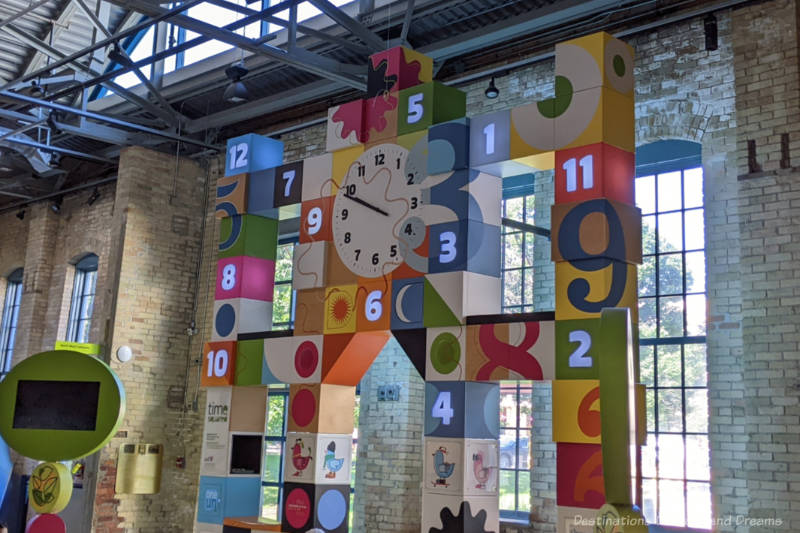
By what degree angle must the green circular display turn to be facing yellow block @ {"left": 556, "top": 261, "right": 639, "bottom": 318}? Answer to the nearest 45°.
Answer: approximately 90° to its left

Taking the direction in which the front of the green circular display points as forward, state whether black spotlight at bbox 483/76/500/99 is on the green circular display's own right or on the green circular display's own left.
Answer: on the green circular display's own left

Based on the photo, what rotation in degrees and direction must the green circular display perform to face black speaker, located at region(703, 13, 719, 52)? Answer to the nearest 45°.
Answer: approximately 90° to its left

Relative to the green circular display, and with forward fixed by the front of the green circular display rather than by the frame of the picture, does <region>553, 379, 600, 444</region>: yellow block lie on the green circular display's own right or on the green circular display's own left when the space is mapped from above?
on the green circular display's own left

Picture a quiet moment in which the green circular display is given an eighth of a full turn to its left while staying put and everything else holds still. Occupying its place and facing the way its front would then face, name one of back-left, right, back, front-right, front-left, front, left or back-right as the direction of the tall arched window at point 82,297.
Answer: back-left

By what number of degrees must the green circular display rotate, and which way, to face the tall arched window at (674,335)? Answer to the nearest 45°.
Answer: approximately 90° to its left

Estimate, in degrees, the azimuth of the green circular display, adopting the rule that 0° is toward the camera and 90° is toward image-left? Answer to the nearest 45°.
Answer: approximately 0°

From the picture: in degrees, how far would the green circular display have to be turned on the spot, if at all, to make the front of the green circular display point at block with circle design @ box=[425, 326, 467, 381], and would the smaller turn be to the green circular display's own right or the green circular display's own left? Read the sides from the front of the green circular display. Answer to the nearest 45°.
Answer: approximately 90° to the green circular display's own left

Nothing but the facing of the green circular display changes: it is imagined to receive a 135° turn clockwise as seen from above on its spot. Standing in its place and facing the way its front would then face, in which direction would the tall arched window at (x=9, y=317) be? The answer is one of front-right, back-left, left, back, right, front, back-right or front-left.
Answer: front-right

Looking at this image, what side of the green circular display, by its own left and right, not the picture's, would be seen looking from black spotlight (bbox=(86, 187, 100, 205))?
back
